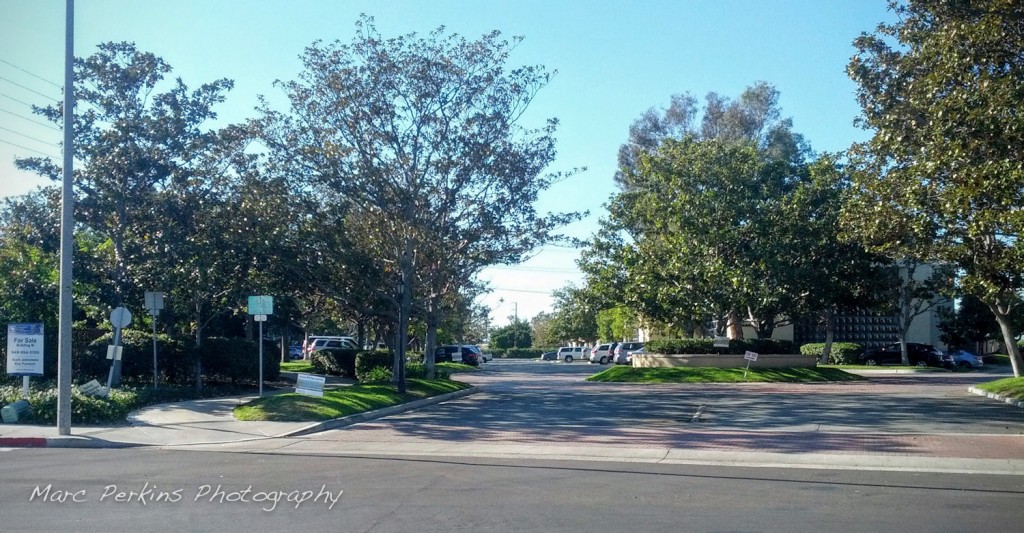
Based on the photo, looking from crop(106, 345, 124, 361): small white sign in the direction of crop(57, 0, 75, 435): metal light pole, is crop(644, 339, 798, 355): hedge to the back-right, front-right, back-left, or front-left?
back-left

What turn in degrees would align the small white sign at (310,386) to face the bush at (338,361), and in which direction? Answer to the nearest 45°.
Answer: approximately 180°

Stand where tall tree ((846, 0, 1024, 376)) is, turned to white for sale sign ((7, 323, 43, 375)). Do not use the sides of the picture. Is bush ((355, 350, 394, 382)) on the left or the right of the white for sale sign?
right

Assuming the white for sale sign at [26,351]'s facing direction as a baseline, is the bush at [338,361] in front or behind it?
behind

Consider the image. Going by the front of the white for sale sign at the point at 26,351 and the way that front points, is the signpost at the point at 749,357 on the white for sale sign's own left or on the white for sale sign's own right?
on the white for sale sign's own left

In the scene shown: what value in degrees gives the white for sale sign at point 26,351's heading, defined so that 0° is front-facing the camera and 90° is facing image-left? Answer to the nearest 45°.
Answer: approximately 0°

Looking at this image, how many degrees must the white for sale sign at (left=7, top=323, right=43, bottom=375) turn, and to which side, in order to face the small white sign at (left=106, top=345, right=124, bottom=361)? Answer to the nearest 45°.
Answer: approximately 90° to its left

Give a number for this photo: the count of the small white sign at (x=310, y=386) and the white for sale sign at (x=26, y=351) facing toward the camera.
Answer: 2

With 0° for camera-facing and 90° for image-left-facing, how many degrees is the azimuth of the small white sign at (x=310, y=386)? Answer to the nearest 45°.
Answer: approximately 0°
